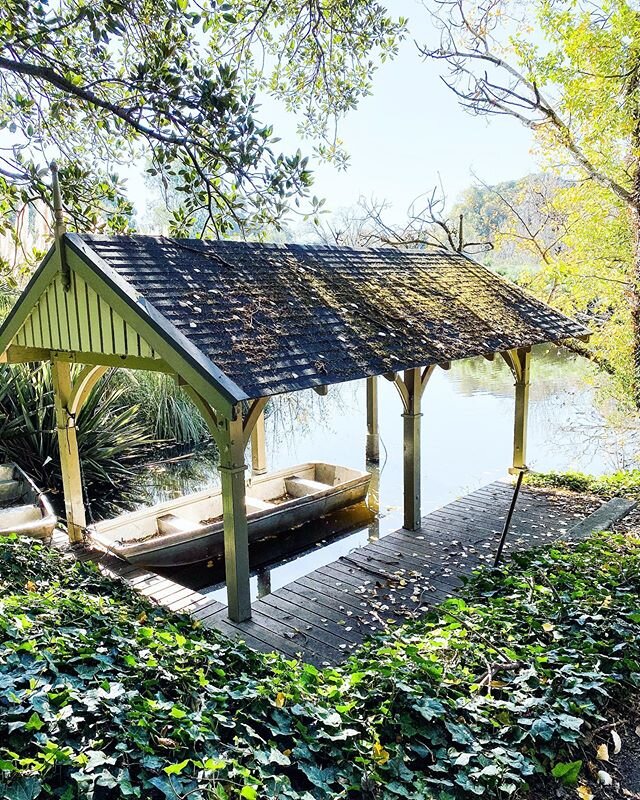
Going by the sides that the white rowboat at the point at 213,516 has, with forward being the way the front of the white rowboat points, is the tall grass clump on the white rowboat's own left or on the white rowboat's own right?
on the white rowboat's own right

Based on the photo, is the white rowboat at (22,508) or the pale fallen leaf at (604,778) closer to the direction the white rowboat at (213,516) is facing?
the white rowboat

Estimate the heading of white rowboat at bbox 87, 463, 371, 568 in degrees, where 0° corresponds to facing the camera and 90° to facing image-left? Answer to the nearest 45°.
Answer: approximately 45°

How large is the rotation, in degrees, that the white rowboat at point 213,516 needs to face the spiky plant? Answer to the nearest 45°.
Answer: approximately 90° to its right

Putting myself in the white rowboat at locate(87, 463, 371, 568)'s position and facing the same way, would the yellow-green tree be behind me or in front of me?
behind

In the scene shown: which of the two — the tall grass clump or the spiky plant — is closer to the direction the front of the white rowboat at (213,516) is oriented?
the spiky plant

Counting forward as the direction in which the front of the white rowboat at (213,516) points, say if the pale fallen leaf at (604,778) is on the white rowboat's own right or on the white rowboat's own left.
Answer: on the white rowboat's own left
